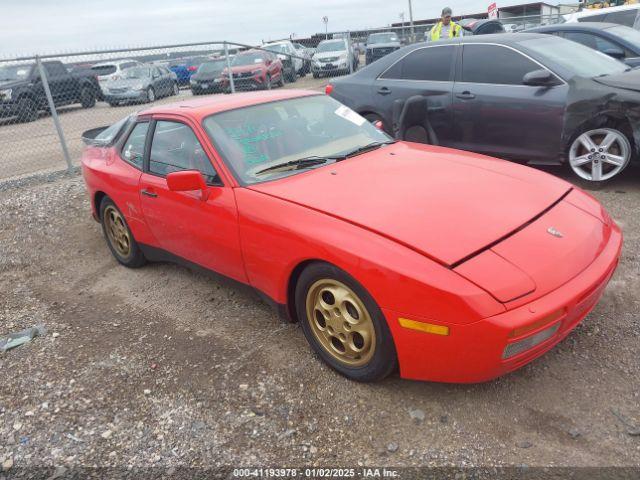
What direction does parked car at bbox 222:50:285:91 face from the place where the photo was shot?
facing the viewer and to the left of the viewer

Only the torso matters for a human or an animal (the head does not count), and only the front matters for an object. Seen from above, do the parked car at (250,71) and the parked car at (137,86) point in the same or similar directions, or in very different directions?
same or similar directions

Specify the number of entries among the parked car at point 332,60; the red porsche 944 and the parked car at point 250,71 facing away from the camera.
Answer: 0

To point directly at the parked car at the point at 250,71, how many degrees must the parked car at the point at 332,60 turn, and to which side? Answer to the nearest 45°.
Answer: approximately 45° to its right

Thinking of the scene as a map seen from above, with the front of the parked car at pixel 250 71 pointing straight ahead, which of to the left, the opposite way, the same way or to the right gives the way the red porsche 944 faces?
to the left

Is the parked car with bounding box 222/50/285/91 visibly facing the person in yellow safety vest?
no

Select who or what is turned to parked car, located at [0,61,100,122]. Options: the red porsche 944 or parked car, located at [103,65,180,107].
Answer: parked car, located at [103,65,180,107]

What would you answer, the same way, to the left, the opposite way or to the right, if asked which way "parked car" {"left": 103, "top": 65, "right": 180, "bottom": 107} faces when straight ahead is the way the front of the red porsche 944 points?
to the right

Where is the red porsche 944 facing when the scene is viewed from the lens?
facing the viewer and to the right of the viewer

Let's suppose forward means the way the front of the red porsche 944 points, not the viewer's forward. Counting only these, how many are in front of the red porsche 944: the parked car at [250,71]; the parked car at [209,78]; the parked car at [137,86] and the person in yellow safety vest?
0

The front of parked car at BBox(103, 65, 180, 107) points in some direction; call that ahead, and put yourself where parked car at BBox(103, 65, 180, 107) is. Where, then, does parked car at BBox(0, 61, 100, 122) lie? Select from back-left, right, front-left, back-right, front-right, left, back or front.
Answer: front

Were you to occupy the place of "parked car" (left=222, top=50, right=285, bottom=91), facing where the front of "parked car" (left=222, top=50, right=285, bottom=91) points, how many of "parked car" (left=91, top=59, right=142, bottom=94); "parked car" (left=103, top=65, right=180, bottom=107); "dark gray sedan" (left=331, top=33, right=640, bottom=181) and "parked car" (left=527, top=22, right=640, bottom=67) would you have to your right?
2

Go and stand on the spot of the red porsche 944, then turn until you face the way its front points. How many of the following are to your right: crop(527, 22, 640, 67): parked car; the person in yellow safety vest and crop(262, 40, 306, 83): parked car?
0

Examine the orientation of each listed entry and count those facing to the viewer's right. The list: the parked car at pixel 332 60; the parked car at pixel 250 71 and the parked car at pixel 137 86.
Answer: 0

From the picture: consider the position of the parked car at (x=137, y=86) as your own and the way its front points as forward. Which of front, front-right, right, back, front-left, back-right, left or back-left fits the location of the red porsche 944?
front-left

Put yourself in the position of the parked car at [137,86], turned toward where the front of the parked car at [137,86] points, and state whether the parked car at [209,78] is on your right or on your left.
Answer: on your left

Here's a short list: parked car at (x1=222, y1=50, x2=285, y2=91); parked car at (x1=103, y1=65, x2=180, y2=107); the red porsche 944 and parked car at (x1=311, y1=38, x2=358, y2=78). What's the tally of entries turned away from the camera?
0

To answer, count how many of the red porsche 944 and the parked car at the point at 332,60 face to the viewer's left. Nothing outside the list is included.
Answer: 0

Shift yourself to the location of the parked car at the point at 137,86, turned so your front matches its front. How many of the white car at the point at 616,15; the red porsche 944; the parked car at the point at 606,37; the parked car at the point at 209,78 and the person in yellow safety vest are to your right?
0

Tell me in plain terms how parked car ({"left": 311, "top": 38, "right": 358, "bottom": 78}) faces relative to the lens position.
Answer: facing the viewer

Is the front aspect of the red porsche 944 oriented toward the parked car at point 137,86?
no

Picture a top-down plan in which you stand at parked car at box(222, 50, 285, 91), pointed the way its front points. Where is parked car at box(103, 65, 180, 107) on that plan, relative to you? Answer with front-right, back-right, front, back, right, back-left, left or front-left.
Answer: right
